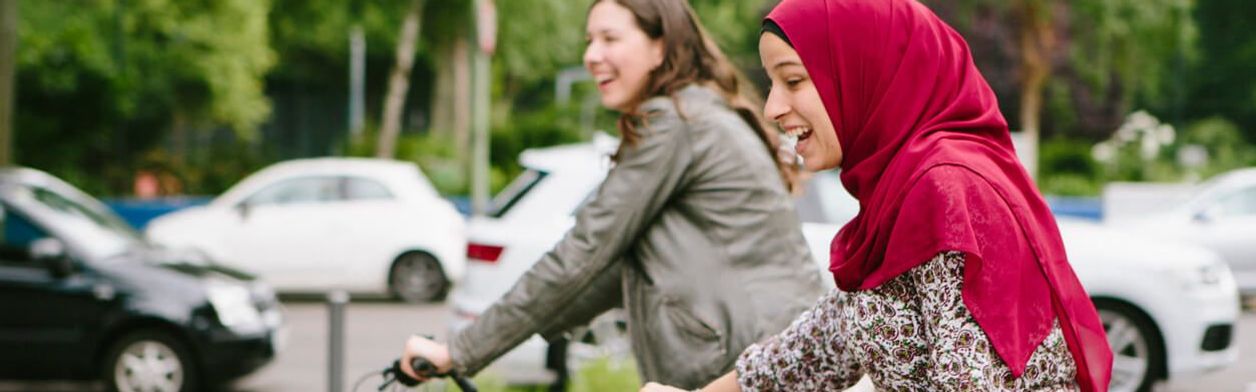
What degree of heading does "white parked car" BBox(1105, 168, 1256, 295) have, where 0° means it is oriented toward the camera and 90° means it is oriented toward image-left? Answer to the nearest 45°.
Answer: approximately 90°

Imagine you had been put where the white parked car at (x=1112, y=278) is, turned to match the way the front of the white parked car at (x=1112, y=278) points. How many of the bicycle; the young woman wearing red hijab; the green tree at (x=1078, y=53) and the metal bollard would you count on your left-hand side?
1

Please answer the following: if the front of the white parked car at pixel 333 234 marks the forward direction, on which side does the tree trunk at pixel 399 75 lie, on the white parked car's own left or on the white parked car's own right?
on the white parked car's own right

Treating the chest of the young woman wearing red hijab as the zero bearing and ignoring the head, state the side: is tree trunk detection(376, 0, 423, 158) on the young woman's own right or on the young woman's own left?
on the young woman's own right

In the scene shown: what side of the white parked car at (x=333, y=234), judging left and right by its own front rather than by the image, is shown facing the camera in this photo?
left

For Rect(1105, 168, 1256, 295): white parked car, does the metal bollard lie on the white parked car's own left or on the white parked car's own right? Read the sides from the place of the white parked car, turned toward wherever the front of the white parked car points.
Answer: on the white parked car's own left

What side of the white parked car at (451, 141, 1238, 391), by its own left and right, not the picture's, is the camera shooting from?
right

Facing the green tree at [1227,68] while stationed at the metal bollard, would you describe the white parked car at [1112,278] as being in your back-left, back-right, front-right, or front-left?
front-right

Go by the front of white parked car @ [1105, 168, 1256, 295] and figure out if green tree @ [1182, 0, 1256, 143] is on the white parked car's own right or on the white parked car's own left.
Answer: on the white parked car's own right

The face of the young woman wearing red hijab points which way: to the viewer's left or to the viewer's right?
to the viewer's left

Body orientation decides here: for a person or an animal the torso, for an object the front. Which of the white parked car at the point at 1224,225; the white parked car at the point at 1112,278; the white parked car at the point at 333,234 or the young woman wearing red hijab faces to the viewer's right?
the white parked car at the point at 1112,278

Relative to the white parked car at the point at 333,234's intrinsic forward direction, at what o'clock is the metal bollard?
The metal bollard is roughly at 9 o'clock from the white parked car.

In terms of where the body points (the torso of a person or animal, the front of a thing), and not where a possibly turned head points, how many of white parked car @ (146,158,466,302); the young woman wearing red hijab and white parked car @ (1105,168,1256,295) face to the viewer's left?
3

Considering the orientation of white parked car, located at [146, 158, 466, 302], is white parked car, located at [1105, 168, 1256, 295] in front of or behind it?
behind

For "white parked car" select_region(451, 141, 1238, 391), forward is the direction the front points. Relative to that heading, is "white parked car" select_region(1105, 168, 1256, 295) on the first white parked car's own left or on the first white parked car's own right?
on the first white parked car's own left
